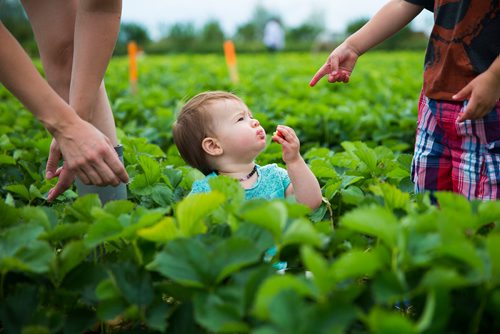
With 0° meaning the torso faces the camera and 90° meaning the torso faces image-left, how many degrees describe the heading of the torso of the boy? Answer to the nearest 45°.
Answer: approximately 45°

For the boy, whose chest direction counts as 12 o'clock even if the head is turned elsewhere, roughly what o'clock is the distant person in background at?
The distant person in background is roughly at 4 o'clock from the boy.
